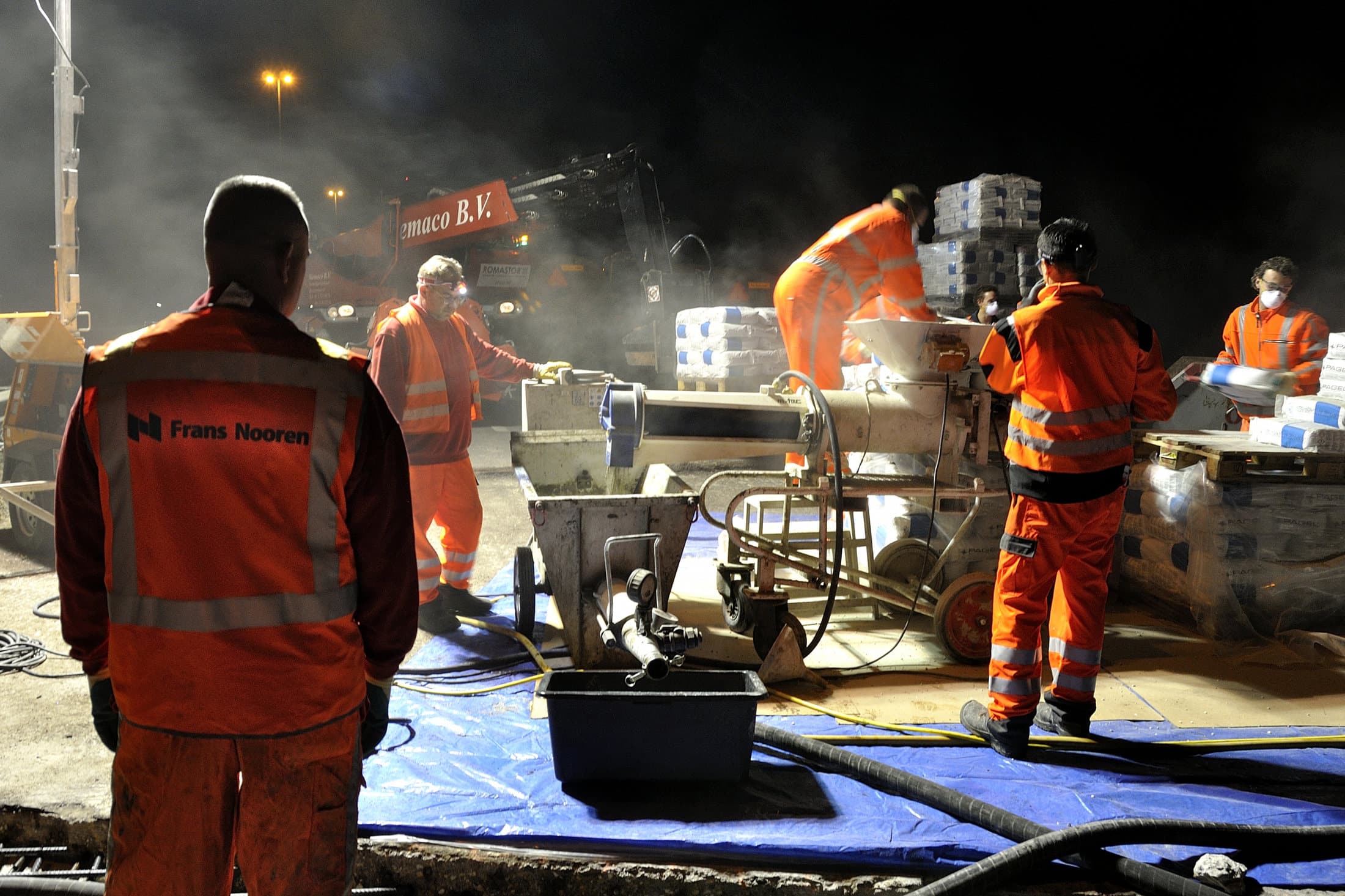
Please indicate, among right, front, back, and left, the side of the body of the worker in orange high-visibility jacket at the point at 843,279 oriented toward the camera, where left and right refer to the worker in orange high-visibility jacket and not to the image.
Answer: right

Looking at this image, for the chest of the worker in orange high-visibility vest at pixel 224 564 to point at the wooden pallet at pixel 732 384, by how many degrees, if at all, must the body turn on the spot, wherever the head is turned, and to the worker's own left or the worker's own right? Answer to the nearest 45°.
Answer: approximately 45° to the worker's own right

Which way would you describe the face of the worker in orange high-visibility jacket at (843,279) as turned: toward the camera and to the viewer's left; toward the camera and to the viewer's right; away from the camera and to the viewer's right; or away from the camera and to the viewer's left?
away from the camera and to the viewer's right

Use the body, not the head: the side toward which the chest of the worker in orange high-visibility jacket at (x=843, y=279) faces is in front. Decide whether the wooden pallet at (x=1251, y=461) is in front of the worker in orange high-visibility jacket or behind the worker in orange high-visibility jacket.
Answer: in front

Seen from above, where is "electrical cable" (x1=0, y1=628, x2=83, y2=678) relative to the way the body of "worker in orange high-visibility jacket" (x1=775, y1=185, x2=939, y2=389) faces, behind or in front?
behind

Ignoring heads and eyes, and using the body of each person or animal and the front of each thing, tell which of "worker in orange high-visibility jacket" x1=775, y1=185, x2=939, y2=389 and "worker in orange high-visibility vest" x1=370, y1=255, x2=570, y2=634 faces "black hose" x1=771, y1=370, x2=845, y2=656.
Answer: "worker in orange high-visibility vest" x1=370, y1=255, x2=570, y2=634

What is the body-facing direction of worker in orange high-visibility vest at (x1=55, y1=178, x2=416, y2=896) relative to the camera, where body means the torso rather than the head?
away from the camera

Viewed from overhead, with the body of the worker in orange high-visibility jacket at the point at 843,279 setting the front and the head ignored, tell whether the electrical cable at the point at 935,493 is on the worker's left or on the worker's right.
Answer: on the worker's right

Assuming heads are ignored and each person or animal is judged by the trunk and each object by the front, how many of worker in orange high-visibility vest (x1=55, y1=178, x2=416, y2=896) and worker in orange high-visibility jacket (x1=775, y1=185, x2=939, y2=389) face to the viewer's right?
1

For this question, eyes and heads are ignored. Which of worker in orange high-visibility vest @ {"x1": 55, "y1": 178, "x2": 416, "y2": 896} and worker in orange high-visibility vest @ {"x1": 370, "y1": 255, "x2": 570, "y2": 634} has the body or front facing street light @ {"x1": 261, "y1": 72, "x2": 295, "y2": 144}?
worker in orange high-visibility vest @ {"x1": 55, "y1": 178, "x2": 416, "y2": 896}

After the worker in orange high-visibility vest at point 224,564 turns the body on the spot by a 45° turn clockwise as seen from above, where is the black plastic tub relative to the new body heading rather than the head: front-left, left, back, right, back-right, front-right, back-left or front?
front

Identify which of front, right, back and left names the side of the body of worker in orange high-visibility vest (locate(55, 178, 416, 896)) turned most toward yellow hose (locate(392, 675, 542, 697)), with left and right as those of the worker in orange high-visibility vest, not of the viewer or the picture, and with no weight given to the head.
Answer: front

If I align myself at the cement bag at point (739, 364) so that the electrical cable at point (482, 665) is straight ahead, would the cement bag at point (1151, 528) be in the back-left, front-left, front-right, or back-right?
front-left

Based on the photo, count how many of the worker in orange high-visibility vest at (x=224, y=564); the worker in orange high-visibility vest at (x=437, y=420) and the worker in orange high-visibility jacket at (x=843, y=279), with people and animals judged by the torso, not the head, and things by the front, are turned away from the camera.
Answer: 1
